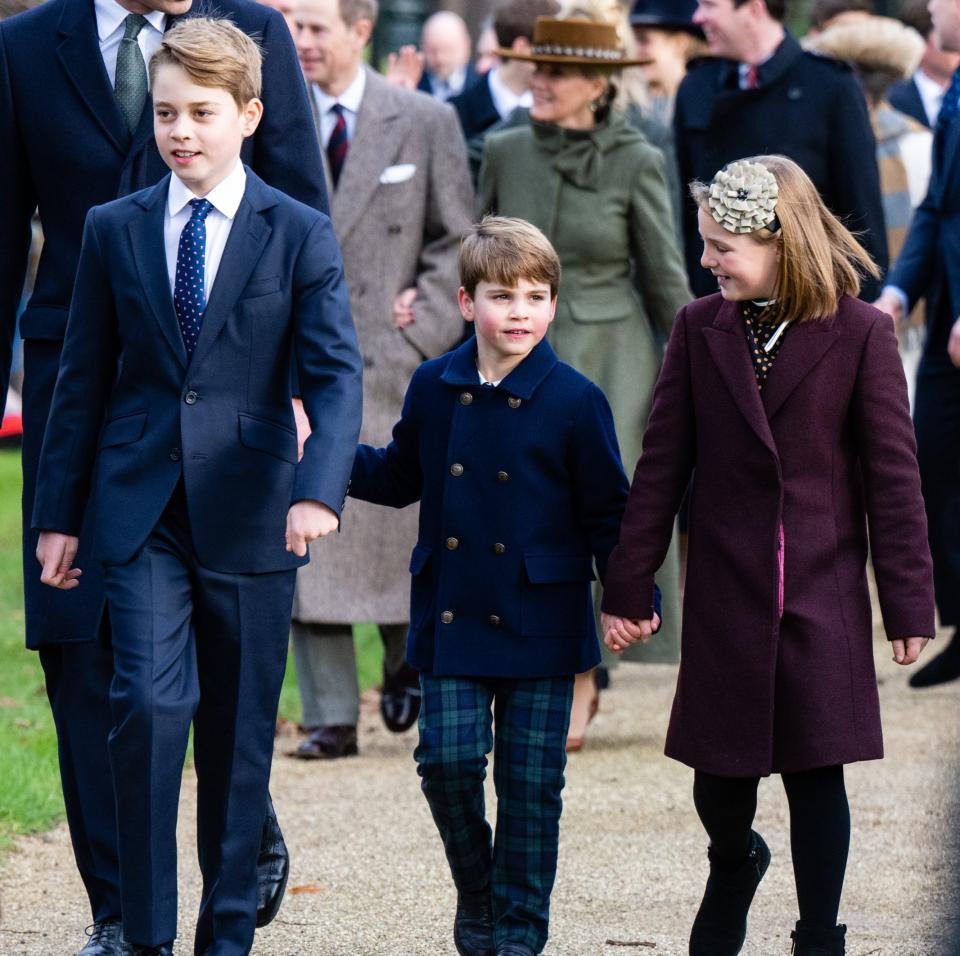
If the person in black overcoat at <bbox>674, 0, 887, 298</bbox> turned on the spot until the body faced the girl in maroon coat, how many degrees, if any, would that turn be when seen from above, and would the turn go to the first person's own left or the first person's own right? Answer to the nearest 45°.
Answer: approximately 45° to the first person's own left

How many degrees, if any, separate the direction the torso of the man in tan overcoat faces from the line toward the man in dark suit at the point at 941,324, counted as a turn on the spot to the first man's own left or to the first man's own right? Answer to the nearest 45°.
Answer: approximately 135° to the first man's own left

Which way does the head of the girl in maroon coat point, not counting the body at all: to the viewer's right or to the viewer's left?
to the viewer's left

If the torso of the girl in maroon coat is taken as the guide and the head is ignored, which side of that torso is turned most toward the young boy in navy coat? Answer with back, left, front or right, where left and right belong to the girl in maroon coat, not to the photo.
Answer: right

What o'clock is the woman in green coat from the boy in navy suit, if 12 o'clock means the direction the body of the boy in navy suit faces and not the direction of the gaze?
The woman in green coat is roughly at 7 o'clock from the boy in navy suit.

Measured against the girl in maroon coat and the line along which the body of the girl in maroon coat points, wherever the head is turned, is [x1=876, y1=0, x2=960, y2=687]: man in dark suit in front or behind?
behind

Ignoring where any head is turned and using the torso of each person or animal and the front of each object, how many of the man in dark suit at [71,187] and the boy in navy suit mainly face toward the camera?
2
